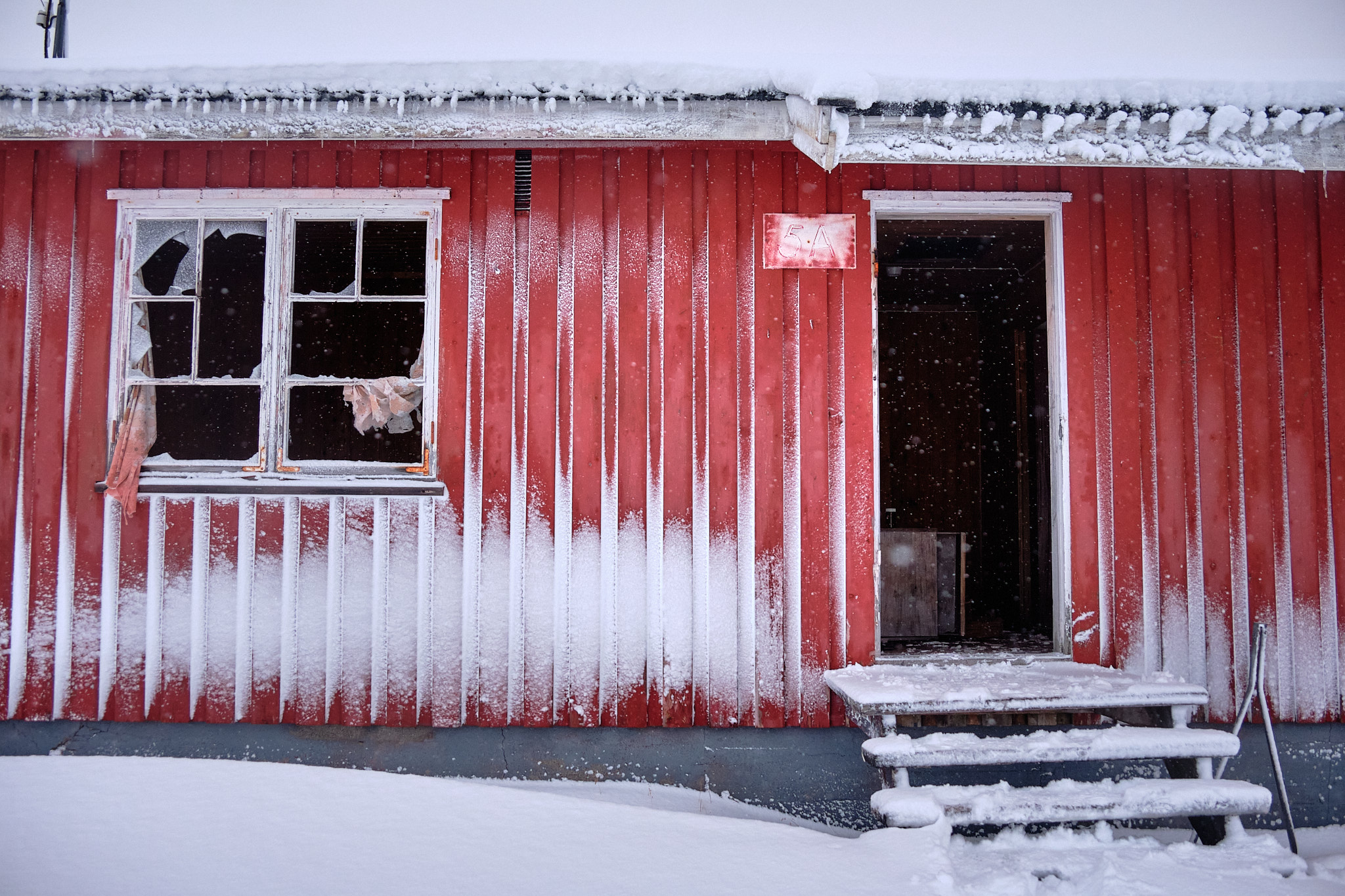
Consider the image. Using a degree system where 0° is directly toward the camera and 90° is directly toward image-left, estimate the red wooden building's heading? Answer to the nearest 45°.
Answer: approximately 0°

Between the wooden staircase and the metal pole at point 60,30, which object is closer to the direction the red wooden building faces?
the wooden staircase
